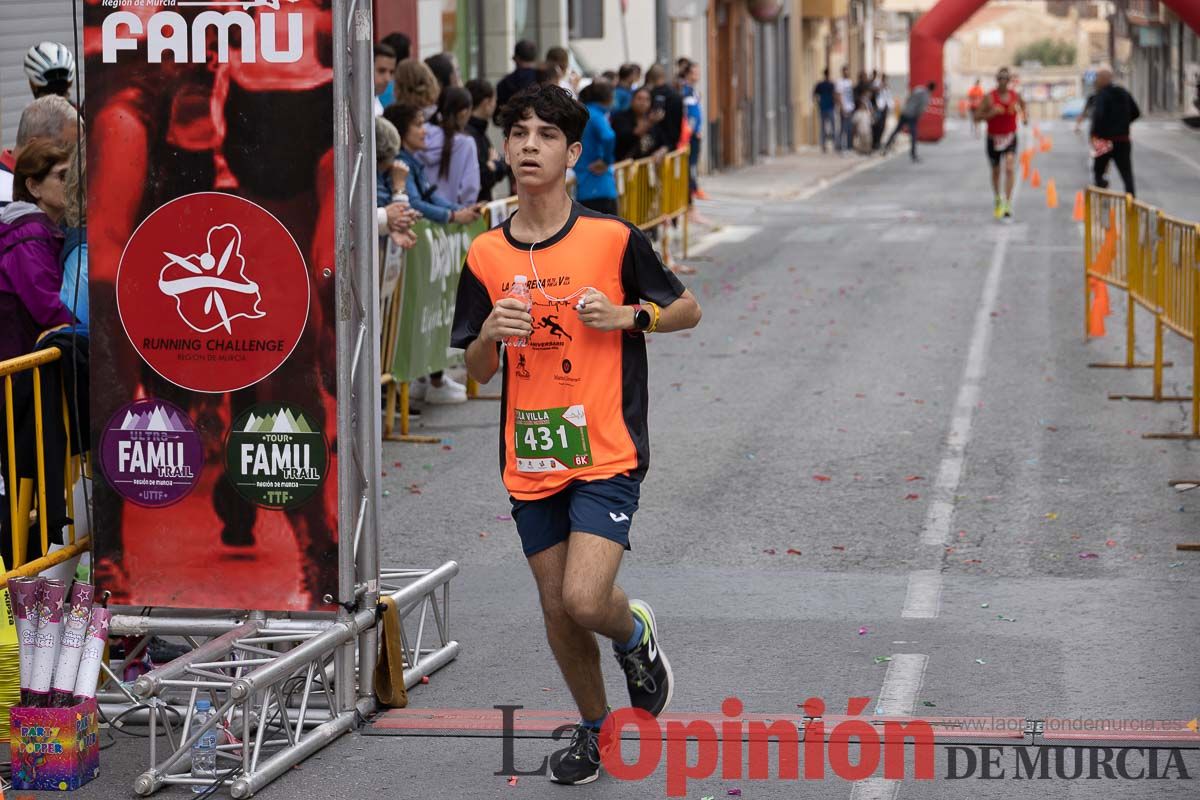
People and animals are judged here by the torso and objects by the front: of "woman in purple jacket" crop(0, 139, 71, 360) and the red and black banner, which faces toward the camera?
the red and black banner

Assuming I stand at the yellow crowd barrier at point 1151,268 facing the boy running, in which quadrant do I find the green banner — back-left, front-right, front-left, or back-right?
front-right

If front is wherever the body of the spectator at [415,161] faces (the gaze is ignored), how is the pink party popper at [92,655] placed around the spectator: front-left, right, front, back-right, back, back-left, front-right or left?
right

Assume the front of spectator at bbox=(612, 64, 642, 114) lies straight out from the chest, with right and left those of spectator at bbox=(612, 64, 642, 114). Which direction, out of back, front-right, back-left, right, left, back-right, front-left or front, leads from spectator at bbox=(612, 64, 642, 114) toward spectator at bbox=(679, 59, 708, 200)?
front

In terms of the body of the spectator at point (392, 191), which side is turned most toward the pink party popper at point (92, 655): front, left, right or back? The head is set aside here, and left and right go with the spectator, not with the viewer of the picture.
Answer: right

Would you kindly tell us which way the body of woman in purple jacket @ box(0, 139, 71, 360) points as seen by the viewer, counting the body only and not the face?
to the viewer's right

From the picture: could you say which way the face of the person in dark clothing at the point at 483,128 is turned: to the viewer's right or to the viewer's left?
to the viewer's right

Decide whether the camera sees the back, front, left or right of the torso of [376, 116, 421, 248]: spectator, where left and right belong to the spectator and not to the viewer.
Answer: right

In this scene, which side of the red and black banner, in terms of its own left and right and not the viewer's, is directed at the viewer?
front

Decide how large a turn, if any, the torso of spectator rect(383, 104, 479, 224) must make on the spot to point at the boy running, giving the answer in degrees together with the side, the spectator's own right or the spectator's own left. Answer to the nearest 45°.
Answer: approximately 90° to the spectator's own right

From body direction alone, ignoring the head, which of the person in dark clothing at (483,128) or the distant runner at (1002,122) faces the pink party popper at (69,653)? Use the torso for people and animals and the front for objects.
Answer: the distant runner

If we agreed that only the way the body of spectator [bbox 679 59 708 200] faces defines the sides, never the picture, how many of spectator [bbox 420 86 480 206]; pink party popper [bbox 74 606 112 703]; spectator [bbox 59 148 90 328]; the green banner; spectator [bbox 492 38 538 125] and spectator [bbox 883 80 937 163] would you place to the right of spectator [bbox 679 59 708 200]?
5
